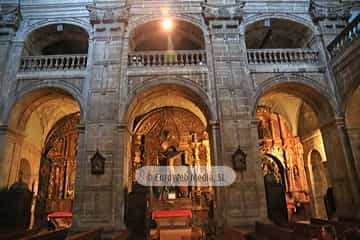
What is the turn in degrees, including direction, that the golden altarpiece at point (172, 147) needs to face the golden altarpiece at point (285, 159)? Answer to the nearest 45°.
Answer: approximately 90° to its left

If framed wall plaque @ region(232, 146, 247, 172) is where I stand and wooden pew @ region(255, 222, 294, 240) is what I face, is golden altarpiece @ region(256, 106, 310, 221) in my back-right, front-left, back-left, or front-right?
back-left

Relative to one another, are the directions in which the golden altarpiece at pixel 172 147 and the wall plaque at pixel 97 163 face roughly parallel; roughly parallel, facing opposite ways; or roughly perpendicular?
roughly parallel

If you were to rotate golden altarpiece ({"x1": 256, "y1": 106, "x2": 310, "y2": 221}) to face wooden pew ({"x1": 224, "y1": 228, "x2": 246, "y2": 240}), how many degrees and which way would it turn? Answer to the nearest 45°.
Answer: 0° — it already faces it

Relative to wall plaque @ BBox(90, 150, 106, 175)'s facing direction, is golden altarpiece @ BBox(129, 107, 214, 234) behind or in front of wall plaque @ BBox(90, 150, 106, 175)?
behind

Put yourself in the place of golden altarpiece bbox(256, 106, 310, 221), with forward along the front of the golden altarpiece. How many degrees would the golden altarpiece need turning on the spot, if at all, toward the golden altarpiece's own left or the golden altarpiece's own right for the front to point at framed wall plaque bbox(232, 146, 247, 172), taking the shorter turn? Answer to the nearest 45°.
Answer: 0° — it already faces it

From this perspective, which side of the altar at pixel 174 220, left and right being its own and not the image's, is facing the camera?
front

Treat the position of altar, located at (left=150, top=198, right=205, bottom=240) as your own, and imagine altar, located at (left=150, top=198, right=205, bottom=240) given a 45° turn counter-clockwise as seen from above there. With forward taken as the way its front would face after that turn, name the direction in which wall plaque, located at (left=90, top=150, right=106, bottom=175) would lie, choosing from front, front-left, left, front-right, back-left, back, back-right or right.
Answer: right

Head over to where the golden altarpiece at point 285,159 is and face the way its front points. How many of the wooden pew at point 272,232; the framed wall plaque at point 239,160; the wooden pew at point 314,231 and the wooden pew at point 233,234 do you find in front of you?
4

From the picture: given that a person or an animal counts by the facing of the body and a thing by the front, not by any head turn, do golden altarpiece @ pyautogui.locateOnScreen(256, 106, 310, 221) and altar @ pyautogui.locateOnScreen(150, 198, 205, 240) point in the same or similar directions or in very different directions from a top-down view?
same or similar directions

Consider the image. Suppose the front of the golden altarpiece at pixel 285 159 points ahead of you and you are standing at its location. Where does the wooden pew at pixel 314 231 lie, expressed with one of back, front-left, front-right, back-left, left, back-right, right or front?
front

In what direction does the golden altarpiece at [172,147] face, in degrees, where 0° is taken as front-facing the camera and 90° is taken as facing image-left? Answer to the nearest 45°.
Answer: approximately 0°

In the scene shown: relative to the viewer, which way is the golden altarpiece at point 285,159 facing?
toward the camera

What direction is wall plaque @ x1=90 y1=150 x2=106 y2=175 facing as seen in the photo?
toward the camera
